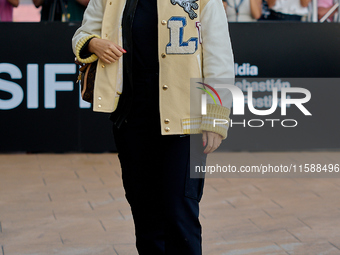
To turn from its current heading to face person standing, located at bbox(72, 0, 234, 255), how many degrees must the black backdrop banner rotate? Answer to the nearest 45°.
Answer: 0° — it already faces them

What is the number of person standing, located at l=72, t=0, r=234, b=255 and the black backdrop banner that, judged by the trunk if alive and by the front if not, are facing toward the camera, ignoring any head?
2

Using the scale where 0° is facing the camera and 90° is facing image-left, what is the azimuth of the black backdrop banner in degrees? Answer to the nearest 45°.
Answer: approximately 0°

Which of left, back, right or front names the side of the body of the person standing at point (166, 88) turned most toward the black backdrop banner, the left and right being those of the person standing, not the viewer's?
back

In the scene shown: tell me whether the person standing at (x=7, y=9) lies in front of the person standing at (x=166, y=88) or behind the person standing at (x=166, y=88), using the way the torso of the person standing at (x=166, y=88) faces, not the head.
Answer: behind

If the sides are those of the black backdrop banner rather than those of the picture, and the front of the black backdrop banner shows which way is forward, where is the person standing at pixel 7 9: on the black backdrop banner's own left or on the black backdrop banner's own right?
on the black backdrop banner's own right
